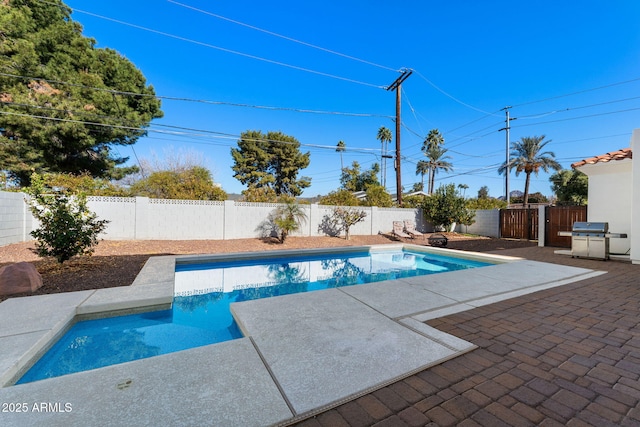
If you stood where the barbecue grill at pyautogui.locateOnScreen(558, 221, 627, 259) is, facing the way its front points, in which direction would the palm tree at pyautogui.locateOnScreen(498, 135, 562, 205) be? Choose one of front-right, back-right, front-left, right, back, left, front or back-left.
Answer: back

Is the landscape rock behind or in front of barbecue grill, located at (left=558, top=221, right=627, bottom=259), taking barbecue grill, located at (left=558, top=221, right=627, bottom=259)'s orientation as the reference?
in front

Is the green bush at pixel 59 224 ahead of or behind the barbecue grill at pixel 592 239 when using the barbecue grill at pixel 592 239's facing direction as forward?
ahead

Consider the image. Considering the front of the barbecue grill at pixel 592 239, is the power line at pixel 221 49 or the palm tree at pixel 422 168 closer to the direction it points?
the power line

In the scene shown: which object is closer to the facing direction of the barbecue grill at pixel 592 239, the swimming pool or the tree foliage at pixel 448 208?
the swimming pool

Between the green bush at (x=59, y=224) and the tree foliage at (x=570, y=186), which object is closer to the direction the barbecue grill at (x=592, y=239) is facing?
the green bush

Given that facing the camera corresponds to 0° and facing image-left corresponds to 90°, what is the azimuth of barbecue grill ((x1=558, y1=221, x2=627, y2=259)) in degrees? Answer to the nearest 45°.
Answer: approximately 0°

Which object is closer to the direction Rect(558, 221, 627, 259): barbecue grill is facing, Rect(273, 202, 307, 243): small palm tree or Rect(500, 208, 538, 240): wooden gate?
the small palm tree

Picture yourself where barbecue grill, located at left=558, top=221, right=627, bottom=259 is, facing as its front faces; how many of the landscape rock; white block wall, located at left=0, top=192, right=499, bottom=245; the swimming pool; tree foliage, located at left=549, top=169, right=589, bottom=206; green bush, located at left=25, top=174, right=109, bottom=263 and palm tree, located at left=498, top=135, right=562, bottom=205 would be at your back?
2

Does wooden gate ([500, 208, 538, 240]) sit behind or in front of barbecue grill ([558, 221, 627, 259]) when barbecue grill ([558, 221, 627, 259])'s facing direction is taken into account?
behind

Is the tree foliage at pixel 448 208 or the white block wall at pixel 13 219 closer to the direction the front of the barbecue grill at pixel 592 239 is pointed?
the white block wall

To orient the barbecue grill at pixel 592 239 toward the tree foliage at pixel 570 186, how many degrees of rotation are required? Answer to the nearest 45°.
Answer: approximately 180°

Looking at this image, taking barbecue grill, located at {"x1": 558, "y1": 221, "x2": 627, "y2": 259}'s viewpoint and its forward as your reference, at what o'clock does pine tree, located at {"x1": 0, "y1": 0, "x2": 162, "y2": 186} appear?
The pine tree is roughly at 2 o'clock from the barbecue grill.

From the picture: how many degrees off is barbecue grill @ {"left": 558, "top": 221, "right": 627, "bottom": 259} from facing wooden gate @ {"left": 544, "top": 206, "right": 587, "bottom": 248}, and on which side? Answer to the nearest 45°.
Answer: approximately 180°

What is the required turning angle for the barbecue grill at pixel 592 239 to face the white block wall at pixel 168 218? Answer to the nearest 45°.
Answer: approximately 45° to its right
